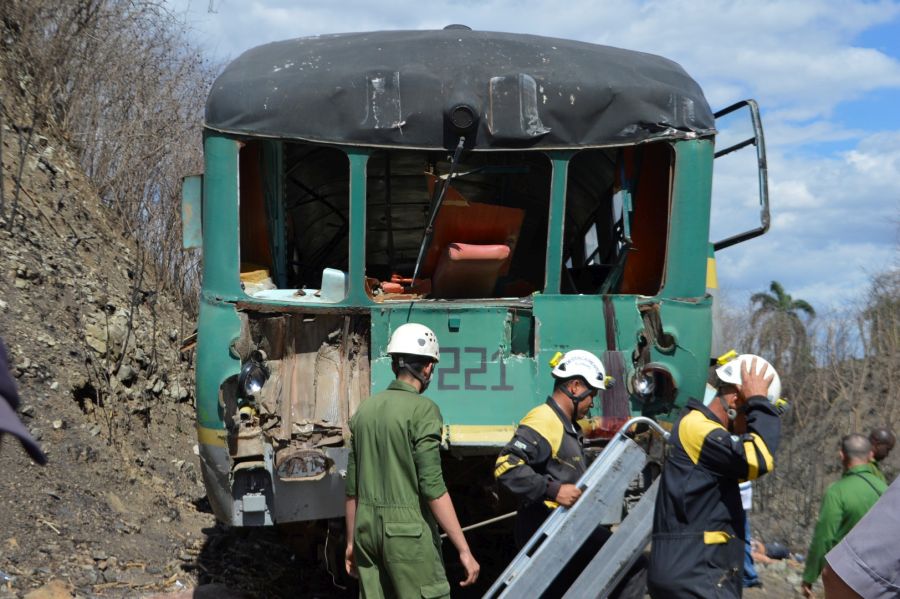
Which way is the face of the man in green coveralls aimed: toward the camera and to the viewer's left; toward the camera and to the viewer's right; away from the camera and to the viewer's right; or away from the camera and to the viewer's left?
away from the camera and to the viewer's right

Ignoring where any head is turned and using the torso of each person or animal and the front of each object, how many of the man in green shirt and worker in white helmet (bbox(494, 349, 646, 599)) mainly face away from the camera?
1

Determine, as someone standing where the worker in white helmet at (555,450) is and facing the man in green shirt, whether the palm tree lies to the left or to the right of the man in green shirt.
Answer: left
